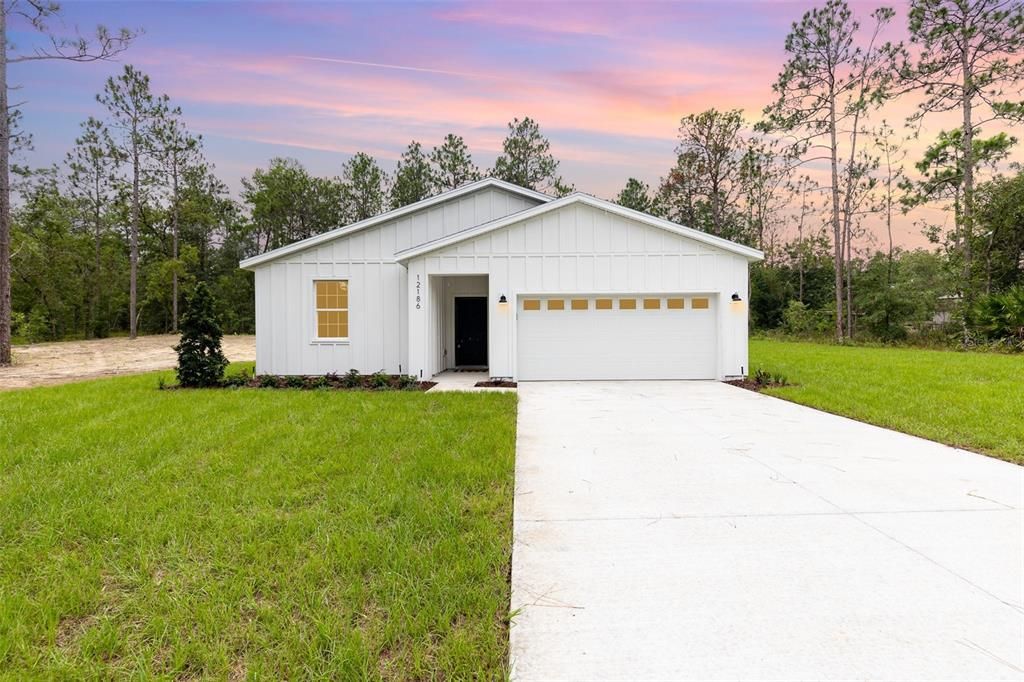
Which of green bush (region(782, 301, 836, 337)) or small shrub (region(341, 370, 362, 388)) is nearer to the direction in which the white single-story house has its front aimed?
the small shrub

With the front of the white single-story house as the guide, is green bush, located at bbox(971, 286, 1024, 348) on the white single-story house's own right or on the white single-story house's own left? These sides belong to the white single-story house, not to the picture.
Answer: on the white single-story house's own left

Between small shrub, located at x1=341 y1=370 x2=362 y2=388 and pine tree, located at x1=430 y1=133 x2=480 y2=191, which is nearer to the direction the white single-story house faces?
the small shrub

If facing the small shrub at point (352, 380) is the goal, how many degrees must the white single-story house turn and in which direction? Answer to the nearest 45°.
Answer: approximately 90° to its right

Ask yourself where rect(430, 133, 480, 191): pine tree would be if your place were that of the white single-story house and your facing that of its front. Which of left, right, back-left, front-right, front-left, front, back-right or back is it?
back

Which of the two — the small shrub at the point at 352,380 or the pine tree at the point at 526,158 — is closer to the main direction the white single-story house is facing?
the small shrub

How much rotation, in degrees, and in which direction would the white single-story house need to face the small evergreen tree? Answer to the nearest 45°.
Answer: approximately 90° to its right

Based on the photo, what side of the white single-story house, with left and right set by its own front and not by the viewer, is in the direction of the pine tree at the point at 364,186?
back

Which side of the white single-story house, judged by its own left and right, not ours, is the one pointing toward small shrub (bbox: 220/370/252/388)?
right

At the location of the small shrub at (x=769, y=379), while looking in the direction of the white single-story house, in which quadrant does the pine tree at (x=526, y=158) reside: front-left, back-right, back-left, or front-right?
front-right

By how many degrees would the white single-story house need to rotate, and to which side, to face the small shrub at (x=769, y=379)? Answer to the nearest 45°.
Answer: approximately 90° to its left

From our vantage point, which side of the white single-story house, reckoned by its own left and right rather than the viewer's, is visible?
front
